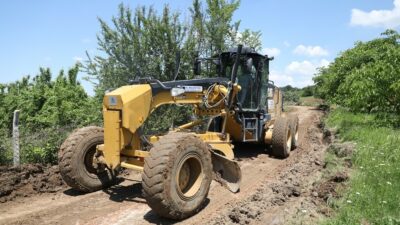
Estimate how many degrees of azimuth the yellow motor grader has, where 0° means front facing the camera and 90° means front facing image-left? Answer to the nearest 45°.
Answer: approximately 45°

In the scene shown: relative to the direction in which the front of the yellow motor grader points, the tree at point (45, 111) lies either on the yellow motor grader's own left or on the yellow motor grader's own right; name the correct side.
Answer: on the yellow motor grader's own right
